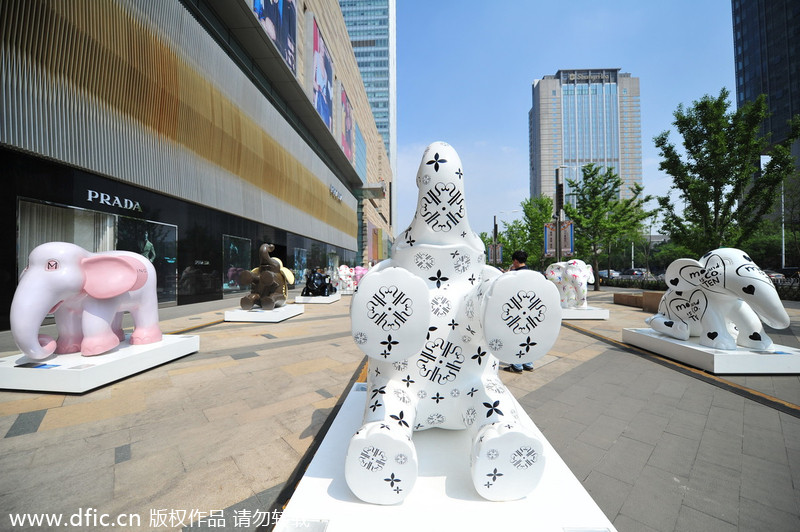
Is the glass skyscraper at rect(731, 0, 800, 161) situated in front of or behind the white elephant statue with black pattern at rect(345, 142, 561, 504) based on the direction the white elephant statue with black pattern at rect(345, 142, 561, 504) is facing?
behind

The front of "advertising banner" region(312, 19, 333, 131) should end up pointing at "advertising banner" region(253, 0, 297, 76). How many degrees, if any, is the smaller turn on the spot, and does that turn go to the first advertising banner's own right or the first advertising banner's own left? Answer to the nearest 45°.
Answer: approximately 90° to the first advertising banner's own right

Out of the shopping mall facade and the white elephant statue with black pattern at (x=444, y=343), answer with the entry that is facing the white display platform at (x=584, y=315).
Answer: the shopping mall facade

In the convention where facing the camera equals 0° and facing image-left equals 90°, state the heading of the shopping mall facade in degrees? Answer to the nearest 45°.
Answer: approximately 315°

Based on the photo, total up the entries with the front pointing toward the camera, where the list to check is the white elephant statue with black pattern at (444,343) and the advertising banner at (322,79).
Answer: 1

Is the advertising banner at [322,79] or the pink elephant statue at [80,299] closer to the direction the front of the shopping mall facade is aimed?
the pink elephant statue

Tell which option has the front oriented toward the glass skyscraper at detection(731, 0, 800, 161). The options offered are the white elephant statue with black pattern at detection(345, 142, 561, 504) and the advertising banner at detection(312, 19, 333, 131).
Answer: the advertising banner

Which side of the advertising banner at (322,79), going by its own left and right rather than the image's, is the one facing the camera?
right

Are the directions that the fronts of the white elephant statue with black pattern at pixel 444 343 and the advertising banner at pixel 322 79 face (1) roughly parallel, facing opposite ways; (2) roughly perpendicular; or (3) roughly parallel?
roughly perpendicular

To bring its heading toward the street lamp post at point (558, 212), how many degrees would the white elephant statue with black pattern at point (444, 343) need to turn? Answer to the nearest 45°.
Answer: approximately 180°

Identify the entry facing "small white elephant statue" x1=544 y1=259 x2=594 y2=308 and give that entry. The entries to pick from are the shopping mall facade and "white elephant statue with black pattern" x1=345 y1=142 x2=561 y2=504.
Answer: the shopping mall facade

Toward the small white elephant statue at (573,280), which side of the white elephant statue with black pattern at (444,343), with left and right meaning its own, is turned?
back

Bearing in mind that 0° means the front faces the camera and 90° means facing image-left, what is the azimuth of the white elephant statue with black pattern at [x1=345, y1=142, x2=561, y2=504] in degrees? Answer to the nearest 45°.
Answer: approximately 0°

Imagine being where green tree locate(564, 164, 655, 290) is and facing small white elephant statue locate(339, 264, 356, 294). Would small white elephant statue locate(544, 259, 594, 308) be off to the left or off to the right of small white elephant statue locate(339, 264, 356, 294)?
left
